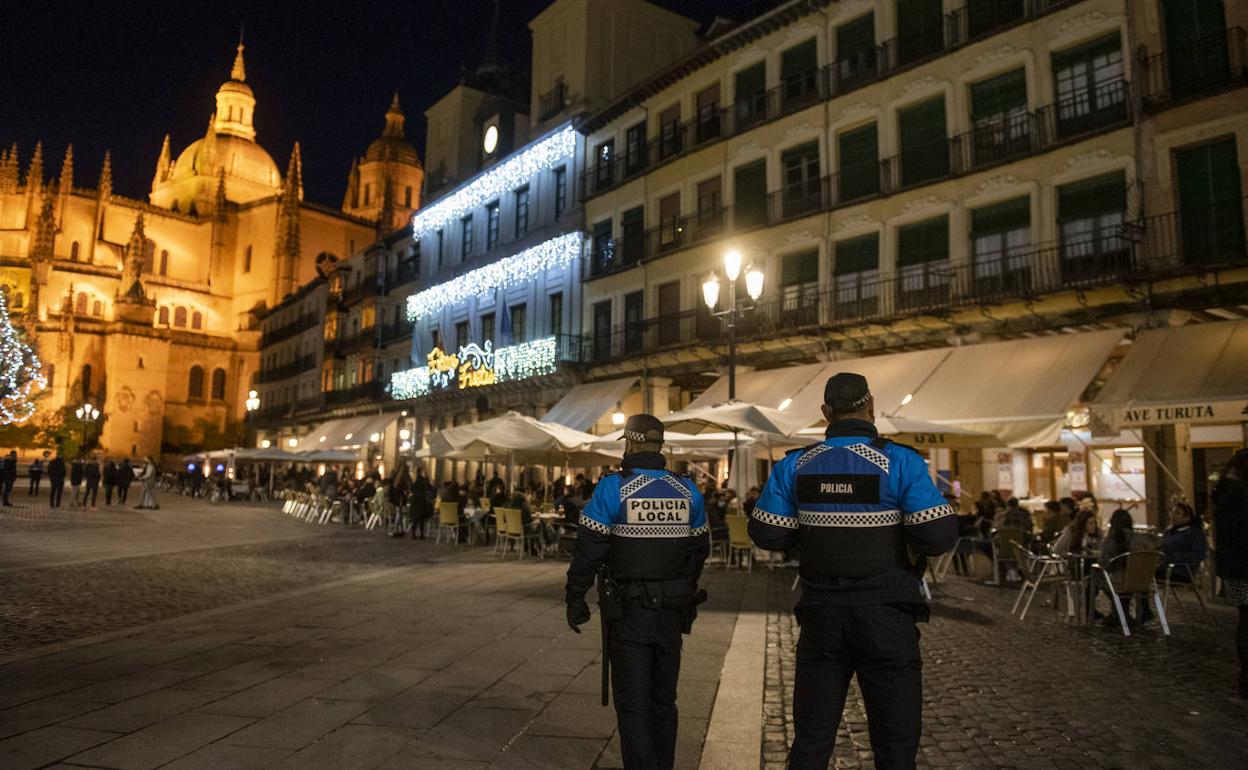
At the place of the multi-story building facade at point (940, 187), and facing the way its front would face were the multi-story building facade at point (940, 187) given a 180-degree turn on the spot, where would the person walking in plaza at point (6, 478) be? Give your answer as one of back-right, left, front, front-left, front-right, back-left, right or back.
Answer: back-left

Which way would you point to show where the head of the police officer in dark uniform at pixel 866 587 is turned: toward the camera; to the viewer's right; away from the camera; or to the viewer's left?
away from the camera

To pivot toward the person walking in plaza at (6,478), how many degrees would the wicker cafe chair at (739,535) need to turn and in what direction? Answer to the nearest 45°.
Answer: approximately 45° to its left

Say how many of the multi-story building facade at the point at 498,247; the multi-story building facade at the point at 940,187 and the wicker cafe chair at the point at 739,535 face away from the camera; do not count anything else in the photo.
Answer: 1

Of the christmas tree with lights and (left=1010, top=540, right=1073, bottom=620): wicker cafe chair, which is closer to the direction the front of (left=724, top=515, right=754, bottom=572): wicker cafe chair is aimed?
the christmas tree with lights

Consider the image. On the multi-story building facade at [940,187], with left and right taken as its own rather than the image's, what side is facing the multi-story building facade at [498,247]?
right

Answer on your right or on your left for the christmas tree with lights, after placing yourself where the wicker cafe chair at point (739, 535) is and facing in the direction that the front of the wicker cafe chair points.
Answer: on your left

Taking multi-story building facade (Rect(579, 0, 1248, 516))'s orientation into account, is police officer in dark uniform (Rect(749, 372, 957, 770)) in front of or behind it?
in front

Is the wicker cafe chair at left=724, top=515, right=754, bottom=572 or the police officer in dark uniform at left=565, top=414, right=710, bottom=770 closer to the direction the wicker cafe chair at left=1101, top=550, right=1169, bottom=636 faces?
the wicker cafe chair

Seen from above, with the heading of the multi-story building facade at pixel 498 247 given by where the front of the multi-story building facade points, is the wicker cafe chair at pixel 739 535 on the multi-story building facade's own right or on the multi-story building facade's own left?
on the multi-story building facade's own left
